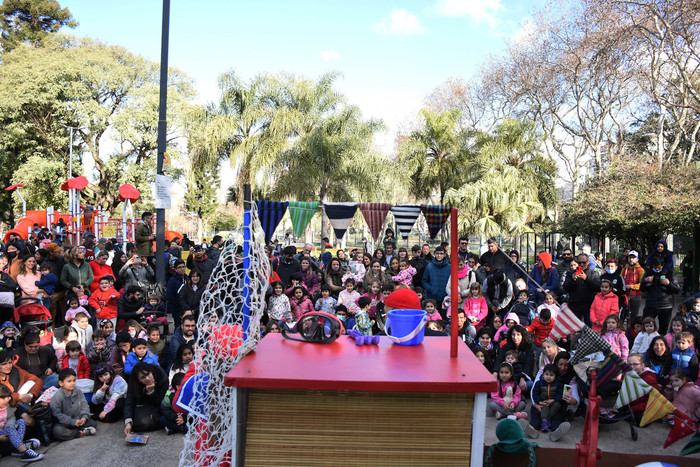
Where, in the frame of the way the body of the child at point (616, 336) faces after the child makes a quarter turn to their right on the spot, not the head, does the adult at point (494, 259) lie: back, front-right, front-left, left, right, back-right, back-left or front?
front

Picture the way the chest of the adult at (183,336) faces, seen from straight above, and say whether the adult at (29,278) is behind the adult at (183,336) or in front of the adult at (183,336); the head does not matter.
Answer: behind

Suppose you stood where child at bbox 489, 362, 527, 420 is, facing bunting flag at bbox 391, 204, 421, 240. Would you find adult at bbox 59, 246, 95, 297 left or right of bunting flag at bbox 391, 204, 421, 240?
left

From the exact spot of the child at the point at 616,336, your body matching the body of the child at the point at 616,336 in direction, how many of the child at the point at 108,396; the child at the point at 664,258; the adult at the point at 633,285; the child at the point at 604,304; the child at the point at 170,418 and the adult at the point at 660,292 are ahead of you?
2

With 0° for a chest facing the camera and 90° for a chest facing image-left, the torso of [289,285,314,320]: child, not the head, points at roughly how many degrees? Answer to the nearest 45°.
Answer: approximately 0°

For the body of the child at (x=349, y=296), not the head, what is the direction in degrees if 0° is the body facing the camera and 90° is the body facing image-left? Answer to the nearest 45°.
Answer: approximately 0°

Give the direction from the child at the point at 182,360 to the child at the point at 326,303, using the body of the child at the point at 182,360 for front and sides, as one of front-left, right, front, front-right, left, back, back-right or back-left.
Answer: left

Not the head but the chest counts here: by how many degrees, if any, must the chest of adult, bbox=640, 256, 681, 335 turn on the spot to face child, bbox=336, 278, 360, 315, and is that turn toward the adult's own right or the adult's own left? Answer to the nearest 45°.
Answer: approximately 45° to the adult's own right

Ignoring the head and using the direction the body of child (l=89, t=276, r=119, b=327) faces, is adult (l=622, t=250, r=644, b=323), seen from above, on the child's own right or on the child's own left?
on the child's own left

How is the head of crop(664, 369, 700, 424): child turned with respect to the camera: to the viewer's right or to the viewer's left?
to the viewer's left

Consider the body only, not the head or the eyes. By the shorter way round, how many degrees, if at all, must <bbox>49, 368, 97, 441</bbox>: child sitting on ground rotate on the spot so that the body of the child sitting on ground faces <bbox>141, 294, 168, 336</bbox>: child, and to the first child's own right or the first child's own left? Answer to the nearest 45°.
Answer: approximately 90° to the first child's own left
